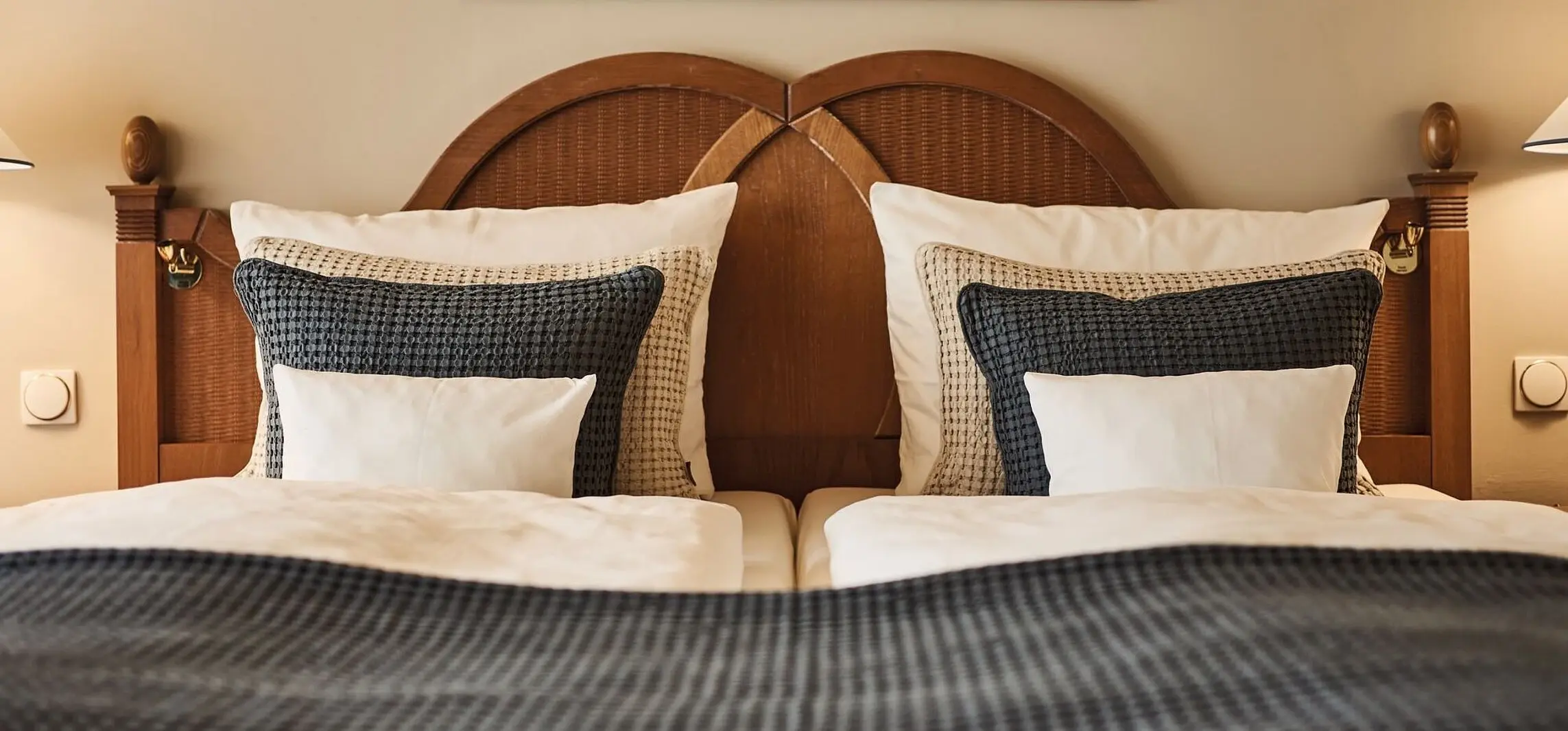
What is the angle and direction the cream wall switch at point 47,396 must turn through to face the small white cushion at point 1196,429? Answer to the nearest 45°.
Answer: approximately 45° to its left

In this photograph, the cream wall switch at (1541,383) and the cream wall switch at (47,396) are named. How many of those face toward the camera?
2

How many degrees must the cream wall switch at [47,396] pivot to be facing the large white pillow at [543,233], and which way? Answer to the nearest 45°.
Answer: approximately 45° to its left

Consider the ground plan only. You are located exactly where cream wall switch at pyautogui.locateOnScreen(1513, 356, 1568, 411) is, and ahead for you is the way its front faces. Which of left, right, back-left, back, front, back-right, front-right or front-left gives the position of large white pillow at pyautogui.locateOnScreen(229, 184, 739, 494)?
front-right

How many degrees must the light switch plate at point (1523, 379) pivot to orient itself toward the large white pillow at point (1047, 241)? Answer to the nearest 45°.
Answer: approximately 45° to its right

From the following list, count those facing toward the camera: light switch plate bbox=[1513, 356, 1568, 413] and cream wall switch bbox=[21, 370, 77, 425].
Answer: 2
